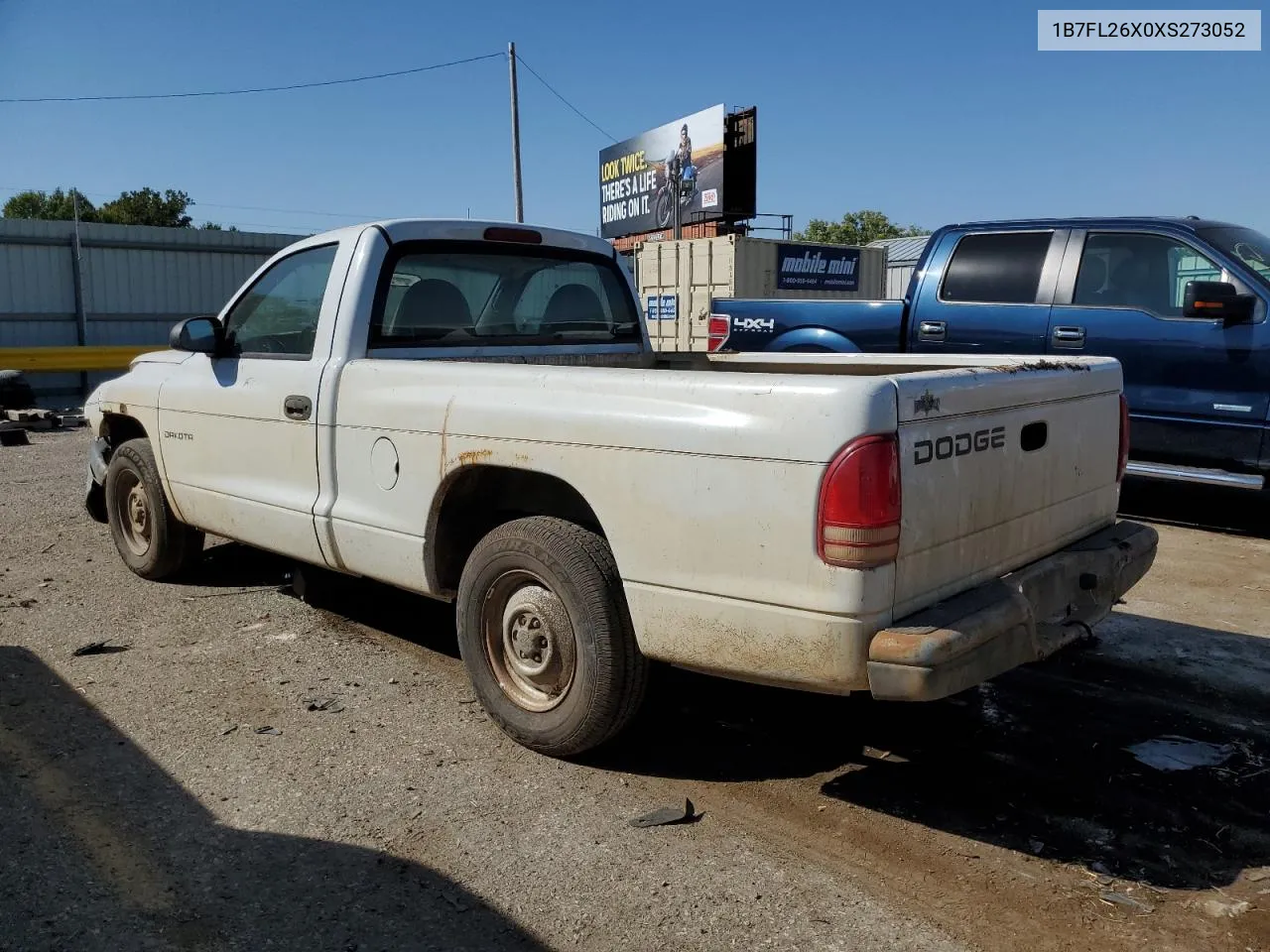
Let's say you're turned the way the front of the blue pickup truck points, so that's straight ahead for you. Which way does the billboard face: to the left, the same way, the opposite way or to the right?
to the right

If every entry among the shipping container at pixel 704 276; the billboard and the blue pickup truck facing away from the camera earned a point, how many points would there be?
0

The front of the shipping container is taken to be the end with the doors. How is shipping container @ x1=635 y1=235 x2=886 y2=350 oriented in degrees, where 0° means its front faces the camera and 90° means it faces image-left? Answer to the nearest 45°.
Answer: approximately 45°

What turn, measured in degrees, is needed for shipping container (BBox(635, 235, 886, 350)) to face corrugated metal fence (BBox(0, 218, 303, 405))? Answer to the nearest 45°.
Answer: approximately 45° to its right

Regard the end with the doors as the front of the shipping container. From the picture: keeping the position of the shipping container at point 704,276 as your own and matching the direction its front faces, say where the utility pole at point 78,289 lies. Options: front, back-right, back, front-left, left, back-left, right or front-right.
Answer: front-right

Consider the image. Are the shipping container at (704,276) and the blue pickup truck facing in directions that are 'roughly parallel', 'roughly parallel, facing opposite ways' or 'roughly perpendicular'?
roughly perpendicular

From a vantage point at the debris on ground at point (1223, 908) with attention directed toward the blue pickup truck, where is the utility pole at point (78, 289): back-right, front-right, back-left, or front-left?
front-left

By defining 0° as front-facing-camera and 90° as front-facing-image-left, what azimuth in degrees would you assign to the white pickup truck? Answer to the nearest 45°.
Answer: approximately 135°

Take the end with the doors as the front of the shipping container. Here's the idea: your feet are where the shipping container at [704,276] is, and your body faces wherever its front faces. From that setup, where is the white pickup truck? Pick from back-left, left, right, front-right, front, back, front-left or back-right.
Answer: front-left

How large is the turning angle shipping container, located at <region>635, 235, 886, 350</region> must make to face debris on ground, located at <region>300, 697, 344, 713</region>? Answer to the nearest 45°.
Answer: approximately 45° to its left

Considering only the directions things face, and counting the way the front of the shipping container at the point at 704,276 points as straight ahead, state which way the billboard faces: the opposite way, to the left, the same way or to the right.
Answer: the same way

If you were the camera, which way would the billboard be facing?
facing the viewer and to the left of the viewer

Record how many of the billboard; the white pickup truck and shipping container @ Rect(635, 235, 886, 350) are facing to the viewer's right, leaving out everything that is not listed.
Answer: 0

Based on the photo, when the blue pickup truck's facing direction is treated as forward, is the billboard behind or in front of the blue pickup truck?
behind

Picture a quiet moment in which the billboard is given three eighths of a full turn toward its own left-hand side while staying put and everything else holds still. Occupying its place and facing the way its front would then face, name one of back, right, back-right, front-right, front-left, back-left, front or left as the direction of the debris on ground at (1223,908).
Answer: right

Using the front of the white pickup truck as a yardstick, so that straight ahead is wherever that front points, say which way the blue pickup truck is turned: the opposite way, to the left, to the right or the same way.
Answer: the opposite way

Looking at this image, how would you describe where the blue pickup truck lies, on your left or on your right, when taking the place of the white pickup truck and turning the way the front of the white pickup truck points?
on your right
